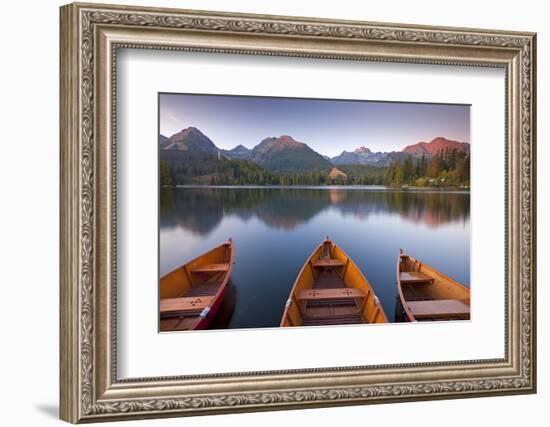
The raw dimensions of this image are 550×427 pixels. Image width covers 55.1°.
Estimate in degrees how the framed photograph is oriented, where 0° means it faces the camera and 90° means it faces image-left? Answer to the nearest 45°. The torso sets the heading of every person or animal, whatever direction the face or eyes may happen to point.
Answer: approximately 315°
